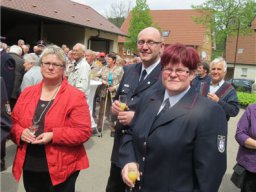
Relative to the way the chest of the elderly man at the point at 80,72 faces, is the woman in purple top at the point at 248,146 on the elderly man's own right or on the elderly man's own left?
on the elderly man's own left

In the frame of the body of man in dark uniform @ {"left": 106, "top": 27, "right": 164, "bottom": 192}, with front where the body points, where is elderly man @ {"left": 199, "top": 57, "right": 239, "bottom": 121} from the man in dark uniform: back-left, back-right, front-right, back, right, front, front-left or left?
back

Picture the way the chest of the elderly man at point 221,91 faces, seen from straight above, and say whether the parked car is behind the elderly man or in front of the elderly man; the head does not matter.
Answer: behind

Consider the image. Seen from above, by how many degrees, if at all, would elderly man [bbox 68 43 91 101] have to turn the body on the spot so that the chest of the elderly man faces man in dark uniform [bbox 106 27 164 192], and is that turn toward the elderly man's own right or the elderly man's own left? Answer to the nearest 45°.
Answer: approximately 45° to the elderly man's own left

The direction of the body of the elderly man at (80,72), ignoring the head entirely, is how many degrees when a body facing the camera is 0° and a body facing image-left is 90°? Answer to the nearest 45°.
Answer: approximately 45°
